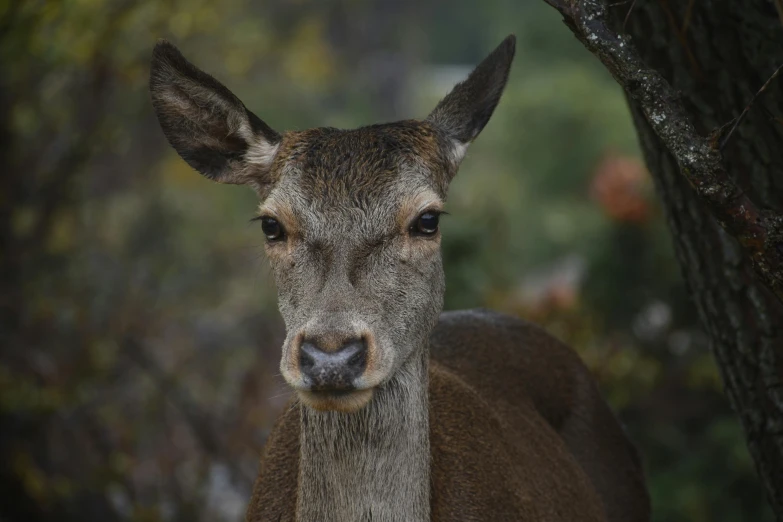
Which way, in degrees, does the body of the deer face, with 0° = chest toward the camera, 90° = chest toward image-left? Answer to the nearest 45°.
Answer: approximately 45°
